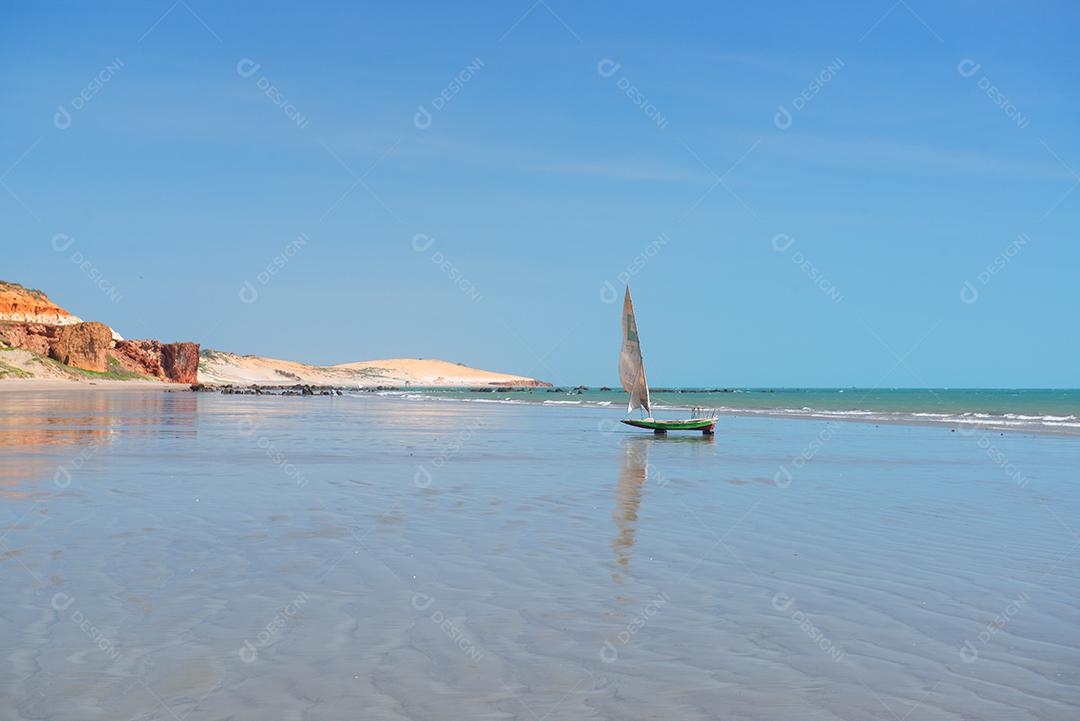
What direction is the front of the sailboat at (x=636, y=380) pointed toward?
to the viewer's left
